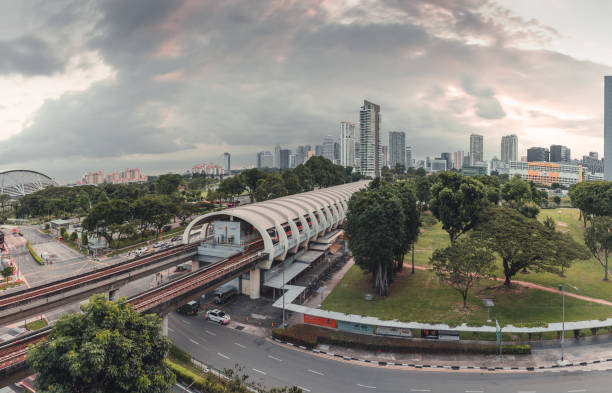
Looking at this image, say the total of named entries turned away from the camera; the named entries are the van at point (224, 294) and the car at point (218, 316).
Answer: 0

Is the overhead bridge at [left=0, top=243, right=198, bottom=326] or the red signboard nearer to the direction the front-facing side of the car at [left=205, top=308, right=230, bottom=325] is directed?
the red signboard

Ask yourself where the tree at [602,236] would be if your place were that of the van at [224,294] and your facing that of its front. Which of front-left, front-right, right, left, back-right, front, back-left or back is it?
back-left

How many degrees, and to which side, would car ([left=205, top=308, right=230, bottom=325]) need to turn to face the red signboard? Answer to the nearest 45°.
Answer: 0° — it already faces it

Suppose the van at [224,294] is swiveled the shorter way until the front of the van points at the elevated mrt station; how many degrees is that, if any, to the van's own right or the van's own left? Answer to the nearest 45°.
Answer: approximately 180°

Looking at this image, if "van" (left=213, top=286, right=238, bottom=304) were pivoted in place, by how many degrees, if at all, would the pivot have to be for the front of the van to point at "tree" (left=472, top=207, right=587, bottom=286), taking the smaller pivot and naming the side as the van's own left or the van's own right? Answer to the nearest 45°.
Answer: approximately 135° to the van's own left

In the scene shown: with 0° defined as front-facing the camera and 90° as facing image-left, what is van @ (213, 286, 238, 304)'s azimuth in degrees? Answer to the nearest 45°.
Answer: approximately 45°

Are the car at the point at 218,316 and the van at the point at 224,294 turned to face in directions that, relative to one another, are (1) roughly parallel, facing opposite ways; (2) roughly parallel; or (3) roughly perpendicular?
roughly perpendicular

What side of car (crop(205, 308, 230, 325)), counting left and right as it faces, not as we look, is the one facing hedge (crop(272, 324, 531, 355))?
front

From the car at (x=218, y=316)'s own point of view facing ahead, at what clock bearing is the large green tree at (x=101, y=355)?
The large green tree is roughly at 2 o'clock from the car.
